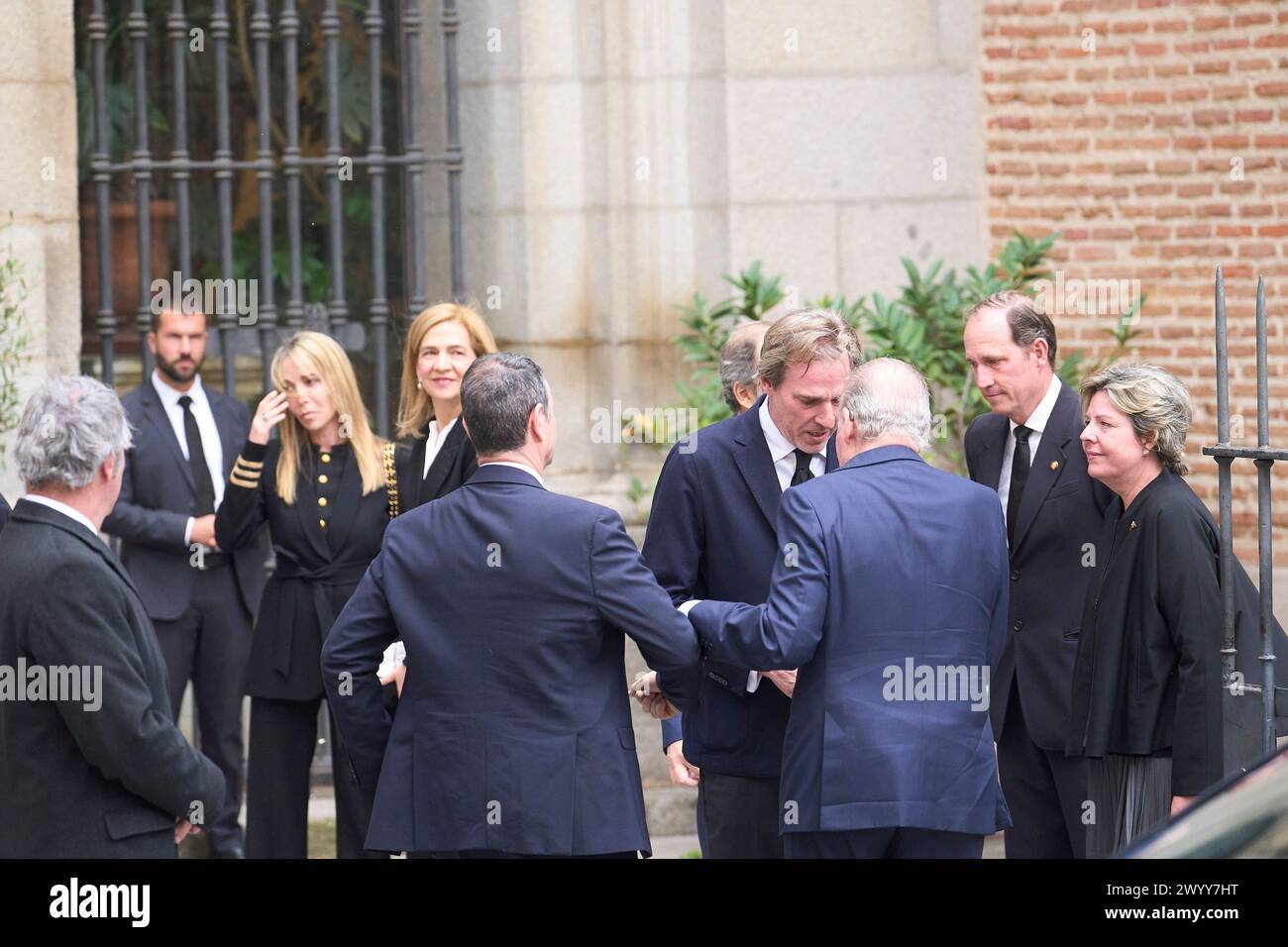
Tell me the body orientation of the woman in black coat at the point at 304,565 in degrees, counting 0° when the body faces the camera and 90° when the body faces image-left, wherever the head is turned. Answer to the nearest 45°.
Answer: approximately 0°

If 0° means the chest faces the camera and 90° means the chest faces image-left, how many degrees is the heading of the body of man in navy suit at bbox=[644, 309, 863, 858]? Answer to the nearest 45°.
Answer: approximately 315°

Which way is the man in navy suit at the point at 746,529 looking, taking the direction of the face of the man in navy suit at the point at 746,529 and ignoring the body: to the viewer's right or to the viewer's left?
to the viewer's right

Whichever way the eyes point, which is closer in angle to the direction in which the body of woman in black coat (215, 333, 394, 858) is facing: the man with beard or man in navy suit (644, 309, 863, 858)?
the man in navy suit

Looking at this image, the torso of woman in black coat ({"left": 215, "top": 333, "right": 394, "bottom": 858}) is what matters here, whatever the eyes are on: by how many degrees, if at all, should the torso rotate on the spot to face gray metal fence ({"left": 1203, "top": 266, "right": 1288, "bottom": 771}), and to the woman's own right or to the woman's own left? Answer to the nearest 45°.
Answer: approximately 45° to the woman's own left
